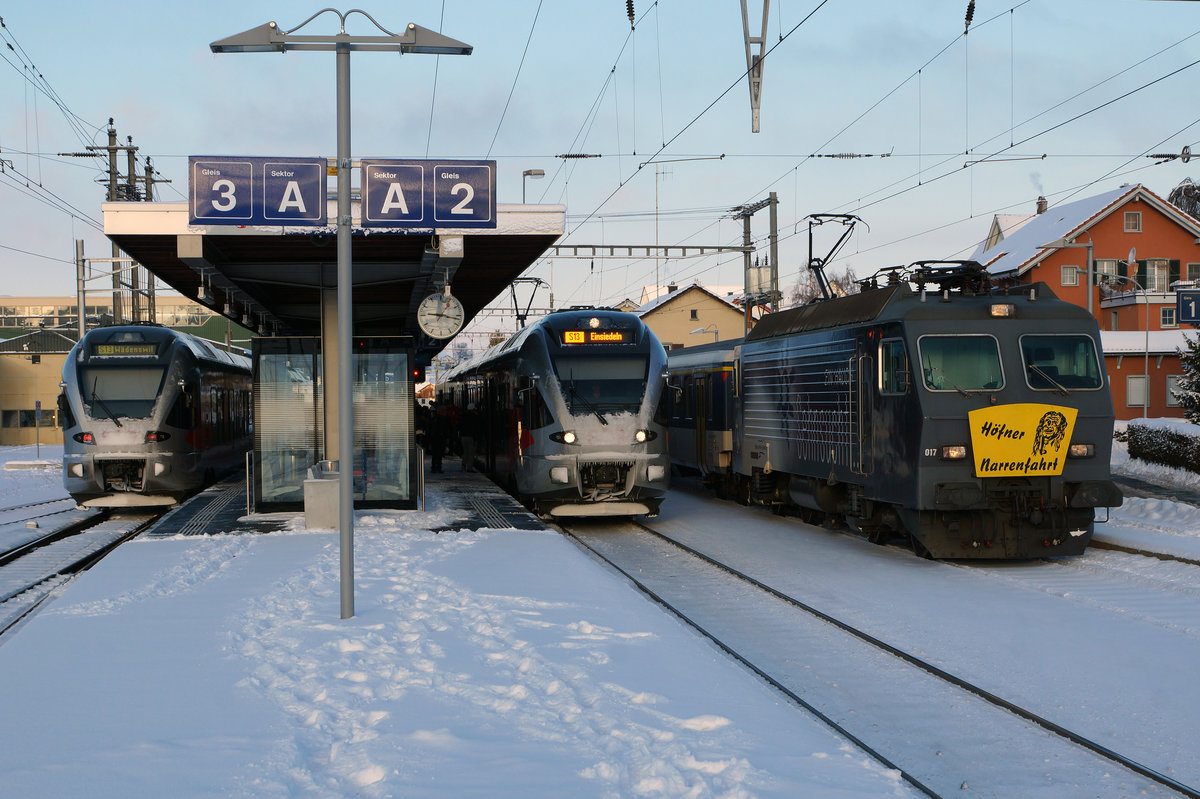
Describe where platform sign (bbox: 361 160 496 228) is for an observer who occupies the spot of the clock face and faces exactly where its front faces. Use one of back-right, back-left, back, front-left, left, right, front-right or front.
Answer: front

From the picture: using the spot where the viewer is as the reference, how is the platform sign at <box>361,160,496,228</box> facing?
facing the viewer

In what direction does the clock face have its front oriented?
toward the camera

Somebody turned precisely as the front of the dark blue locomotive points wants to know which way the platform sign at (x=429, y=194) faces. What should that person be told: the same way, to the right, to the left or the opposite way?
the same way

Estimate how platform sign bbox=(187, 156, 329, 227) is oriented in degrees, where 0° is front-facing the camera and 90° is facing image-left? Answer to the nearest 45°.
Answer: approximately 0°

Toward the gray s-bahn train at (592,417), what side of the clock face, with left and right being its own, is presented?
left

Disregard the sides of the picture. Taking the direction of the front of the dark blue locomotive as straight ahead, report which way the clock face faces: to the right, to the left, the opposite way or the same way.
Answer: the same way

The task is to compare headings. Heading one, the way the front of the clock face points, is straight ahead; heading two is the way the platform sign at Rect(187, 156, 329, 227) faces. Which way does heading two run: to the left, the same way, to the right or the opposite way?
the same way

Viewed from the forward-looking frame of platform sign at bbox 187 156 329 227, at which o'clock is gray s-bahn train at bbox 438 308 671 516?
The gray s-bahn train is roughly at 8 o'clock from the platform sign.

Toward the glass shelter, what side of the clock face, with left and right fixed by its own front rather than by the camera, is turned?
right

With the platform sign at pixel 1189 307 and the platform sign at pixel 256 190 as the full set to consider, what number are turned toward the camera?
2

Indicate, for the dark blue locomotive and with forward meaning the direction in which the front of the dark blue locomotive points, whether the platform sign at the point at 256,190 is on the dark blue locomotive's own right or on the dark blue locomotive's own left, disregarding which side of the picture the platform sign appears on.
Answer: on the dark blue locomotive's own right

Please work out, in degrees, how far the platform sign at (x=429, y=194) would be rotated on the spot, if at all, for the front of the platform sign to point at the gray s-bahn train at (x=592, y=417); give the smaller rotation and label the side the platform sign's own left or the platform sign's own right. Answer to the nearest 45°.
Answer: approximately 135° to the platform sign's own left

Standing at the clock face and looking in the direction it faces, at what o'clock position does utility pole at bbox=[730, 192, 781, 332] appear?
The utility pole is roughly at 7 o'clock from the clock face.

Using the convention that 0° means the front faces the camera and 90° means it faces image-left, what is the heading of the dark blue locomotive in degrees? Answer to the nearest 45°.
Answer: approximately 315°

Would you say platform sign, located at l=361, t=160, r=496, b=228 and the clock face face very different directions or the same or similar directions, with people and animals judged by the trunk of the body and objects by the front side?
same or similar directions
